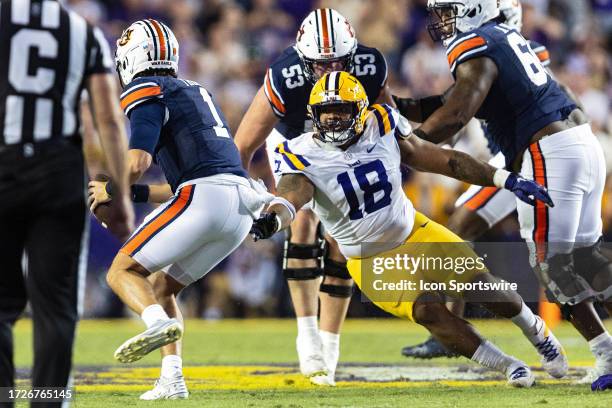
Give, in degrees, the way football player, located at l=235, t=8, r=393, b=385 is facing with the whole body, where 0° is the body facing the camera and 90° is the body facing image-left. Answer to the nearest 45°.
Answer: approximately 0°

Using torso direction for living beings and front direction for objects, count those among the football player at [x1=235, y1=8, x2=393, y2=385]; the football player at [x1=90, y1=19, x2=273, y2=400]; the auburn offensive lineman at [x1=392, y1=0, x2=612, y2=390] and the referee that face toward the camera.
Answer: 1

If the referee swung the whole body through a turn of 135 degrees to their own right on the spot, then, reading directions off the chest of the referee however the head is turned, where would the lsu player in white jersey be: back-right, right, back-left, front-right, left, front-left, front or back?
left

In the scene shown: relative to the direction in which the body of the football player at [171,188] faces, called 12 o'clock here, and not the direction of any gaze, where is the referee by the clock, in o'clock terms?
The referee is roughly at 8 o'clock from the football player.

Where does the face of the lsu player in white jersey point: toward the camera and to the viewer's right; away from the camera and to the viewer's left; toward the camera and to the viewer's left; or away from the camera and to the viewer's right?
toward the camera and to the viewer's left

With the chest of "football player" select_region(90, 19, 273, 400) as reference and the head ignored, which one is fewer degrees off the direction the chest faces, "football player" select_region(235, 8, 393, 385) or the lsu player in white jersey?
the football player

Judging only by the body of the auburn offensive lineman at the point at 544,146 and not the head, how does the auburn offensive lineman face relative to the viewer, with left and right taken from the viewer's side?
facing away from the viewer and to the left of the viewer

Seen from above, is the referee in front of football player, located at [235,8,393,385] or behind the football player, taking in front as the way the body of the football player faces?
in front

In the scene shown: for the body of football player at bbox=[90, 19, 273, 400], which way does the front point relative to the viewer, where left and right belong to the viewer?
facing away from the viewer and to the left of the viewer

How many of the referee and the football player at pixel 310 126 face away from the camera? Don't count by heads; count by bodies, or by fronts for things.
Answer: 1

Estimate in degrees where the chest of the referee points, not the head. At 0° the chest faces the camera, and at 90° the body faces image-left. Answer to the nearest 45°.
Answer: approximately 180°

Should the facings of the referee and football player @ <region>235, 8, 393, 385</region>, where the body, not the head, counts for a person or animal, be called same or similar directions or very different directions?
very different directions

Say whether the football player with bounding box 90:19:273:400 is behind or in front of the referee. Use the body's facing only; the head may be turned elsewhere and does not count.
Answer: in front
